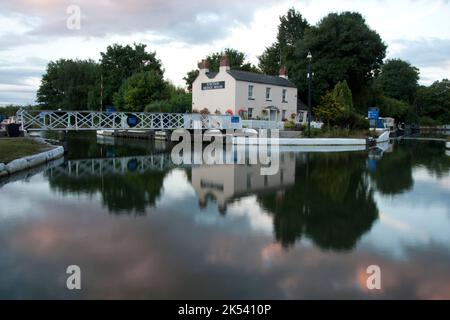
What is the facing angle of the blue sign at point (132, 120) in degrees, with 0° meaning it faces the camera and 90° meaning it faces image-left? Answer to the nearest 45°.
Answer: approximately 0°

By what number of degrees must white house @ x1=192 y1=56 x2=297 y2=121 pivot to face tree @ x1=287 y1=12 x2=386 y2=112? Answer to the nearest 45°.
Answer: approximately 90° to its left

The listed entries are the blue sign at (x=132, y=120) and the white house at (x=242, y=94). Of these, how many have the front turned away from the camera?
0

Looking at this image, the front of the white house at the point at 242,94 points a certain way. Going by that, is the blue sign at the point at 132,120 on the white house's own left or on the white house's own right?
on the white house's own right

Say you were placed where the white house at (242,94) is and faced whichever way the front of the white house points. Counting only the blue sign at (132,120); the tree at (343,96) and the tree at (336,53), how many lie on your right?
1

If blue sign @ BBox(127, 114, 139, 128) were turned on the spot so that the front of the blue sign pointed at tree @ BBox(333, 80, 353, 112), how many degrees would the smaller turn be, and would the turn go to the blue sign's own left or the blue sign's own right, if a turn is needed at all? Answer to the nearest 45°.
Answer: approximately 90° to the blue sign's own left

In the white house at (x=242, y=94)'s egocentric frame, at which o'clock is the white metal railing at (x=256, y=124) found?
The white metal railing is roughly at 1 o'clock from the white house.

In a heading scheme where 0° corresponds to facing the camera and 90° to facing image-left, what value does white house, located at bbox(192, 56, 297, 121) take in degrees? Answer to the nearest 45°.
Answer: approximately 315°
